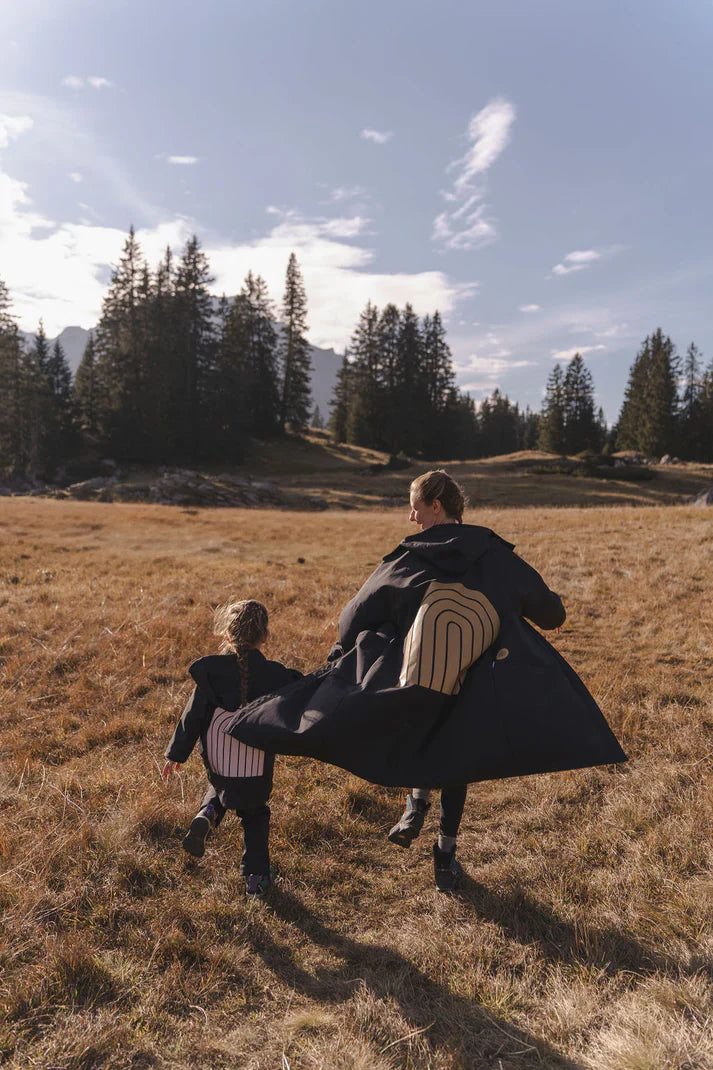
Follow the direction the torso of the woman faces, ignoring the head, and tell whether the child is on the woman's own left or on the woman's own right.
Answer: on the woman's own left

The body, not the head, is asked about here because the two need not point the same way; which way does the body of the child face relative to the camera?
away from the camera

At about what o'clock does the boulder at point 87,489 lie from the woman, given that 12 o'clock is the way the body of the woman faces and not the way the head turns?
The boulder is roughly at 11 o'clock from the woman.

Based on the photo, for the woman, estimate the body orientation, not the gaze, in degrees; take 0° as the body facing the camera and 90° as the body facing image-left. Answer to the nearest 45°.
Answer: approximately 180°

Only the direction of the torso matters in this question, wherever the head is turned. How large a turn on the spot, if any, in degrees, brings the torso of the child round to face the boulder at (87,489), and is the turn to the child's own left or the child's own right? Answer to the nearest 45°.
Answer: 0° — they already face it

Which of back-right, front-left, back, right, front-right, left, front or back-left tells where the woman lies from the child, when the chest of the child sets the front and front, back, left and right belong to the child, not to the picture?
back-right

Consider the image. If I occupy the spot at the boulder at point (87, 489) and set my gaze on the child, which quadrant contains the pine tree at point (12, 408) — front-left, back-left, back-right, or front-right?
back-right

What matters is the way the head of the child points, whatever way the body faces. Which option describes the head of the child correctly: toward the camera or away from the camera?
away from the camera

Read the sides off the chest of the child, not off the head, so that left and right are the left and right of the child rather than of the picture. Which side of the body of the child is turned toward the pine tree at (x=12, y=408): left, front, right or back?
front

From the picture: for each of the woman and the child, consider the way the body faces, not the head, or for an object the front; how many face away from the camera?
2

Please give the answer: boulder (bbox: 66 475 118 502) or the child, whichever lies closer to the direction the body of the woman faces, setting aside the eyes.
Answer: the boulder
